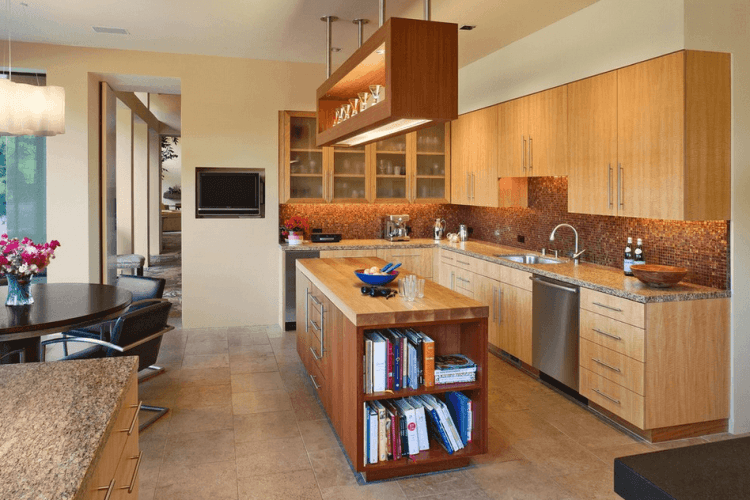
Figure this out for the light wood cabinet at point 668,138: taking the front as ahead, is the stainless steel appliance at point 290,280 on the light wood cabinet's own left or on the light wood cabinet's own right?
on the light wood cabinet's own right

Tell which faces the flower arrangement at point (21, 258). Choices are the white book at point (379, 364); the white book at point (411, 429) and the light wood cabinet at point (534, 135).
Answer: the light wood cabinet

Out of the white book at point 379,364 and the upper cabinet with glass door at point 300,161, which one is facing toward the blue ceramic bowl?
the upper cabinet with glass door

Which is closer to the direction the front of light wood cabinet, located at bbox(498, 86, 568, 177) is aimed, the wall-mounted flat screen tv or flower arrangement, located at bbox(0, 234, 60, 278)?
the flower arrangement

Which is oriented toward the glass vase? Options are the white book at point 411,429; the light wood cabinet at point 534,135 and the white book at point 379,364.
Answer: the light wood cabinet

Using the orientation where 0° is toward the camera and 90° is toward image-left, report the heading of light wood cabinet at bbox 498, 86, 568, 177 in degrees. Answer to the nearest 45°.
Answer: approximately 45°

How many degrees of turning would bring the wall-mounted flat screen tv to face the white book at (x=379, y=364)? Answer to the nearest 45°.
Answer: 0° — it already faces it

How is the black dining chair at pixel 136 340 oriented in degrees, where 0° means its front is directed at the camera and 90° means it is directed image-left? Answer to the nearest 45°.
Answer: approximately 135°

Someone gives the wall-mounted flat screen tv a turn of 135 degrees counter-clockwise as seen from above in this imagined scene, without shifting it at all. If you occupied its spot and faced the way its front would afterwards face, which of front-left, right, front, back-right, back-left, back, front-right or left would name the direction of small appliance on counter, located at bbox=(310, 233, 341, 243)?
front-right

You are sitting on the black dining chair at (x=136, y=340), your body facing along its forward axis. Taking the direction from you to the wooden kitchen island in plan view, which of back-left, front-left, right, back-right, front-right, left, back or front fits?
back
